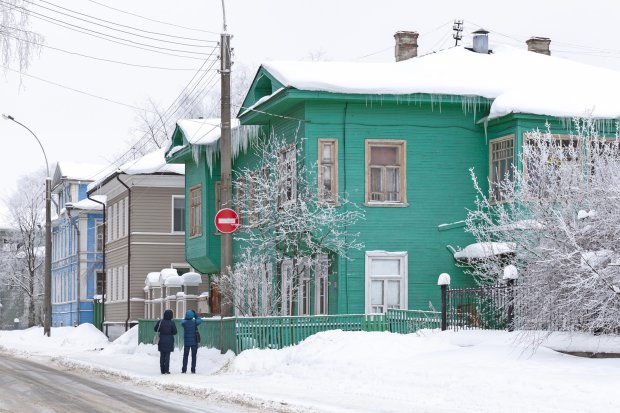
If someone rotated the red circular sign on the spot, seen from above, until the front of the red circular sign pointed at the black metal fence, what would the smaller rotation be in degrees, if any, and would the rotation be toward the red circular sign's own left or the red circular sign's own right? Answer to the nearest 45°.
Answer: approximately 90° to the red circular sign's own left

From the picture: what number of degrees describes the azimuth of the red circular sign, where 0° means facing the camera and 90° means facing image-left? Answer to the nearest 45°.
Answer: approximately 0°

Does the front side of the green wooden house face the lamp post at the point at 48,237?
no

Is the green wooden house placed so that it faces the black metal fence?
no

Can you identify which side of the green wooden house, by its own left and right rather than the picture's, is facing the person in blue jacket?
front

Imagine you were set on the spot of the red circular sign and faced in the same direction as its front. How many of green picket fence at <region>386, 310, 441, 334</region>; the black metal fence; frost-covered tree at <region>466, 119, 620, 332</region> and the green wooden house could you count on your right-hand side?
0

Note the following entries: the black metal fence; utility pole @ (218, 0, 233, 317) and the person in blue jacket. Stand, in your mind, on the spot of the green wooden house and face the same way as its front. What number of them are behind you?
0

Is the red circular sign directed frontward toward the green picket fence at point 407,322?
no

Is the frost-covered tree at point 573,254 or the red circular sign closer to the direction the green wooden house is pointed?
the red circular sign

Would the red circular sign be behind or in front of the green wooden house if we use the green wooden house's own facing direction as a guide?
in front

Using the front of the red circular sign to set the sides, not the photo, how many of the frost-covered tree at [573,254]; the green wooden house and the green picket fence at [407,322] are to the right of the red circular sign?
0

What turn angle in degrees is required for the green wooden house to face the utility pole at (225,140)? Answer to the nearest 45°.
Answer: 0° — it already faces it

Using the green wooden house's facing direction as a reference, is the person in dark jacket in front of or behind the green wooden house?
in front

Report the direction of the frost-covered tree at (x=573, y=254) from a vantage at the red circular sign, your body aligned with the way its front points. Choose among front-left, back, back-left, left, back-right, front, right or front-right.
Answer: front-left

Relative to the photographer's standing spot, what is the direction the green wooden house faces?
facing the viewer and to the left of the viewer

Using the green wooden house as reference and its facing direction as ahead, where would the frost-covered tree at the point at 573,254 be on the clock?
The frost-covered tree is roughly at 10 o'clock from the green wooden house.

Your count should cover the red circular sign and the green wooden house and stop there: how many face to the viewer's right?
0
